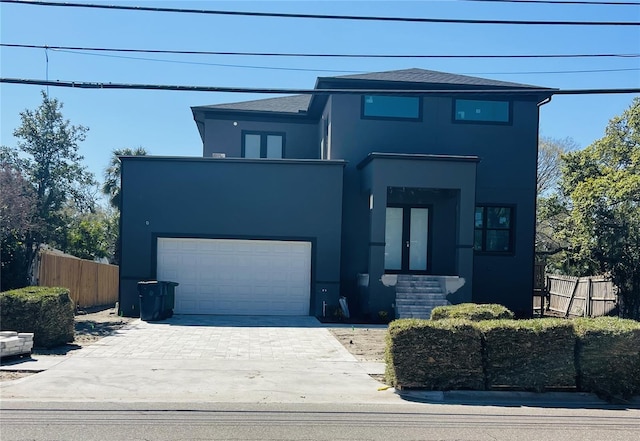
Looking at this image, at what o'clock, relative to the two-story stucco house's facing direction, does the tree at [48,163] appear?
The tree is roughly at 3 o'clock from the two-story stucco house.

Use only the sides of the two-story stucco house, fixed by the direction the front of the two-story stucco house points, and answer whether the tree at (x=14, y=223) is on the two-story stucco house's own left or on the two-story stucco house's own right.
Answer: on the two-story stucco house's own right

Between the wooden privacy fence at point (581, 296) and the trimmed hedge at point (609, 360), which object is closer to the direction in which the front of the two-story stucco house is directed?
the trimmed hedge

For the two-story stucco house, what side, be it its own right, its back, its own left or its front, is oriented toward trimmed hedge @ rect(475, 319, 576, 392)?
front

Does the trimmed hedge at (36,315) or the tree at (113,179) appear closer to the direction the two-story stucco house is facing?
the trimmed hedge

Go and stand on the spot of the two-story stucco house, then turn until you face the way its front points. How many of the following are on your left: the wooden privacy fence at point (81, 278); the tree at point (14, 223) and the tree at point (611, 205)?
1

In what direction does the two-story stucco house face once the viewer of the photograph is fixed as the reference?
facing the viewer

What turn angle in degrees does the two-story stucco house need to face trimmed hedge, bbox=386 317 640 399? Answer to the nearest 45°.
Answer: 0° — it already faces it

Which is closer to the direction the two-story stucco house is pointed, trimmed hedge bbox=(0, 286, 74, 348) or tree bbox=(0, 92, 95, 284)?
the trimmed hedge

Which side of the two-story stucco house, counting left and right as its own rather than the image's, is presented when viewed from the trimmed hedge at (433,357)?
front

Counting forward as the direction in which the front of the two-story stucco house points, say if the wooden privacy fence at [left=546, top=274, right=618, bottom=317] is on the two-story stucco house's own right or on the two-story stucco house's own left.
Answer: on the two-story stucco house's own left

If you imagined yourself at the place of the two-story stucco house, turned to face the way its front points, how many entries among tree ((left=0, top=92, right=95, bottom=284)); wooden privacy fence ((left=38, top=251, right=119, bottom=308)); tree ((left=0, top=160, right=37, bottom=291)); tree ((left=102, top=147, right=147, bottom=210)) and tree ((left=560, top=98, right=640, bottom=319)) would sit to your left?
1
